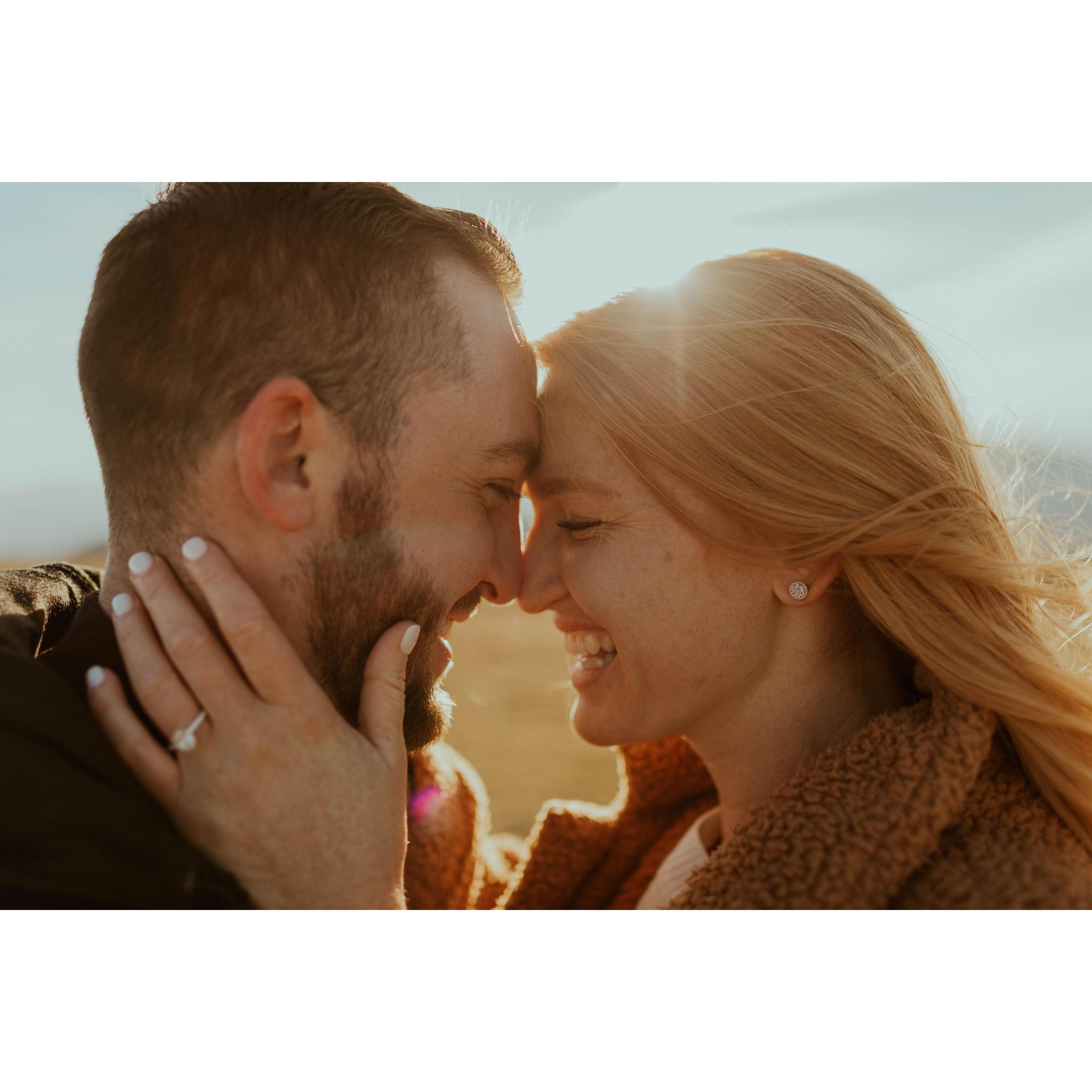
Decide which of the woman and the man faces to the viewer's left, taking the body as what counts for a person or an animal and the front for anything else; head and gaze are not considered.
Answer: the woman

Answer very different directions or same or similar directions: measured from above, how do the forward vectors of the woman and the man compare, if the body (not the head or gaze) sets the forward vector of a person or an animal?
very different directions

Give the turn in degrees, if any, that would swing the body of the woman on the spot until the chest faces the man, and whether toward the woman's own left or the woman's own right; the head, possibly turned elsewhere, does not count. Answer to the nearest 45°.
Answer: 0° — they already face them

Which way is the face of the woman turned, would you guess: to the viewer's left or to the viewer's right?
to the viewer's left

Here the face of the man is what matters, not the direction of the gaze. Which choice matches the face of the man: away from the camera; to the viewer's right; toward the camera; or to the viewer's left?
to the viewer's right

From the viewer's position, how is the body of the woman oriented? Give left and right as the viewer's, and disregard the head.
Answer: facing to the left of the viewer

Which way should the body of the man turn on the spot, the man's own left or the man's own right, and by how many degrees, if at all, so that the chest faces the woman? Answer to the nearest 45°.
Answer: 0° — they already face them

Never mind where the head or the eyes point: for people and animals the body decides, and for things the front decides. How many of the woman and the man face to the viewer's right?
1

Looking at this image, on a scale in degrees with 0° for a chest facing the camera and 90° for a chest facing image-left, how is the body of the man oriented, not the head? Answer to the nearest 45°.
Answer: approximately 270°
